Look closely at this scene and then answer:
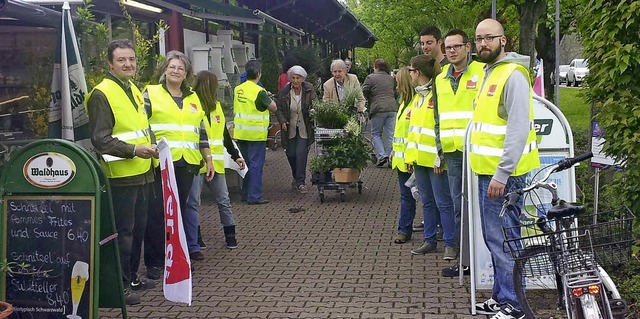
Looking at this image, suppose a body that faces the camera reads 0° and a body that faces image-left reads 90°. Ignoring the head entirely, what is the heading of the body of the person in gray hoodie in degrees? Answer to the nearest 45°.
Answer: approximately 45°

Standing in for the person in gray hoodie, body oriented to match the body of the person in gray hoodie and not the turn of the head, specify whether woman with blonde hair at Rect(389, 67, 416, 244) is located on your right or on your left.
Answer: on your right

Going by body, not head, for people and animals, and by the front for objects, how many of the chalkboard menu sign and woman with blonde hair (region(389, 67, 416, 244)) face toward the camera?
1

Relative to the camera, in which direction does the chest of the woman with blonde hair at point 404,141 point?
to the viewer's left

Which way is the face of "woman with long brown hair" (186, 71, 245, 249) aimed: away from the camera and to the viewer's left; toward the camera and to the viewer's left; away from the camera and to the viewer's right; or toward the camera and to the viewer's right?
away from the camera and to the viewer's right

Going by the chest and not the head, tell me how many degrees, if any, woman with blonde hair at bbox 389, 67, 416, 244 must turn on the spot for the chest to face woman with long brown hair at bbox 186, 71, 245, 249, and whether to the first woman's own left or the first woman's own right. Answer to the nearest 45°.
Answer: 0° — they already face them

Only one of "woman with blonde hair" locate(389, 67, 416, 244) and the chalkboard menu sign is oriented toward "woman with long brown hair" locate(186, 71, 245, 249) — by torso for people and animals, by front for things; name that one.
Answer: "woman with blonde hair" locate(389, 67, 416, 244)
